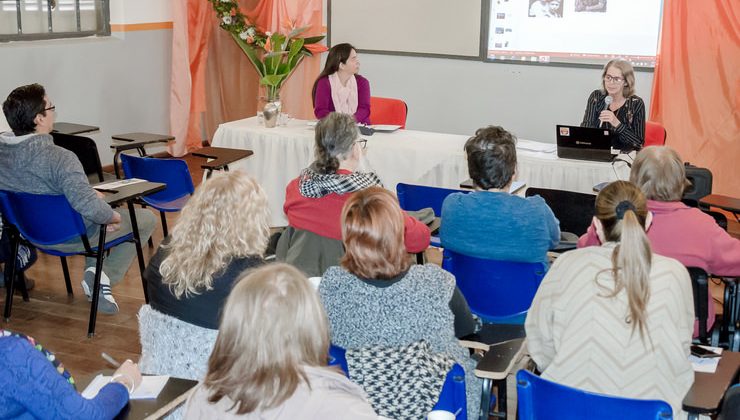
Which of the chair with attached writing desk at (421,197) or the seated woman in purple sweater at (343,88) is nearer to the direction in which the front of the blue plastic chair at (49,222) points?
the seated woman in purple sweater

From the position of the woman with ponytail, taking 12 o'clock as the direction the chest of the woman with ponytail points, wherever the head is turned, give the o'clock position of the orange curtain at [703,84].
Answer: The orange curtain is roughly at 12 o'clock from the woman with ponytail.

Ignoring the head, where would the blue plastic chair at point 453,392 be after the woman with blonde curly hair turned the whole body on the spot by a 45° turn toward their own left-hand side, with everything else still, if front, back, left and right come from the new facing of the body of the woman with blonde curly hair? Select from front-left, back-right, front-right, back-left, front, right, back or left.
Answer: back-right

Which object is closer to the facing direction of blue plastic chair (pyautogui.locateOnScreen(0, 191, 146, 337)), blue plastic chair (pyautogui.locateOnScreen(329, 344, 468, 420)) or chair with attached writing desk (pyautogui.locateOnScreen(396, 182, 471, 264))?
the chair with attached writing desk

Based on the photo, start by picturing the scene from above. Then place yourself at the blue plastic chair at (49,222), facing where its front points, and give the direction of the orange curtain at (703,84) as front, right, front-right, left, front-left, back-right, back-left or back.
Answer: front-right

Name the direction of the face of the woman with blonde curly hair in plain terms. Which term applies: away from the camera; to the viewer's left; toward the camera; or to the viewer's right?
away from the camera

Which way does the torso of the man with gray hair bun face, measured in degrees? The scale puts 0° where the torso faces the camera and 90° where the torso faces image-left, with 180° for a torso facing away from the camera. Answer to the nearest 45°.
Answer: approximately 225°

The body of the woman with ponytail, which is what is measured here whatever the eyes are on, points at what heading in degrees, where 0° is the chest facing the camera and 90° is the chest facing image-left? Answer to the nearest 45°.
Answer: approximately 180°

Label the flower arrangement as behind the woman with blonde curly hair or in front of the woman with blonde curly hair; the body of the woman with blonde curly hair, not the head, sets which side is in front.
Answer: in front

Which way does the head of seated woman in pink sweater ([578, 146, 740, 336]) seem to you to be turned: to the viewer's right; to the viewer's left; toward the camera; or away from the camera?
away from the camera

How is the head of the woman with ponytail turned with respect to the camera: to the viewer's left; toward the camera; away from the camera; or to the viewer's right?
away from the camera

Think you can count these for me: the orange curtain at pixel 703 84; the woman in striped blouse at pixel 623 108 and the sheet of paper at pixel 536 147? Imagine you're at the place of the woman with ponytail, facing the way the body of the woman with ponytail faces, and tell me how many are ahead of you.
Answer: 3

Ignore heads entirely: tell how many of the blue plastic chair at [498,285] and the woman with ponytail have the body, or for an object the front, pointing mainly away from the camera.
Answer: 2

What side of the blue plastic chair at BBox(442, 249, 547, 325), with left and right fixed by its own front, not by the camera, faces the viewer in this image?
back

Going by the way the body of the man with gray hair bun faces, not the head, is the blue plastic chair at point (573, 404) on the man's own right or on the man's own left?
on the man's own right

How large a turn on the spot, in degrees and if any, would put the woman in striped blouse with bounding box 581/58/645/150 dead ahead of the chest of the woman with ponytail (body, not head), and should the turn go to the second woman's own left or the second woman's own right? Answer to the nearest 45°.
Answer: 0° — they already face them

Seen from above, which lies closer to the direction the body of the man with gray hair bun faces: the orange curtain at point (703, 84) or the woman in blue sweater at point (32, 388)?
the orange curtain
